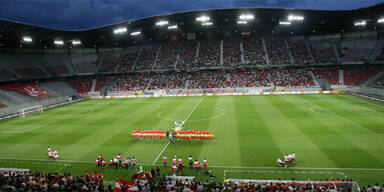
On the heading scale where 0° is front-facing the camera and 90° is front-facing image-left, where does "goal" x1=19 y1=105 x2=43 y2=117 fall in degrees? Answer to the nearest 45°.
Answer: approximately 315°
